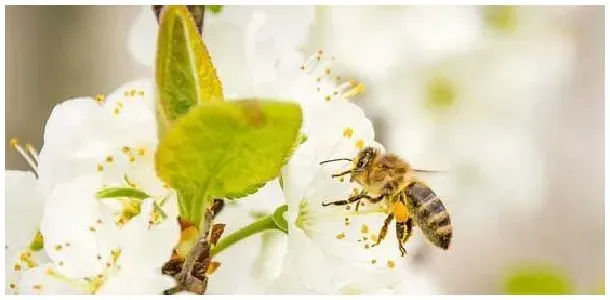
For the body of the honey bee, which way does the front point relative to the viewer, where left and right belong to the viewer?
facing to the left of the viewer
